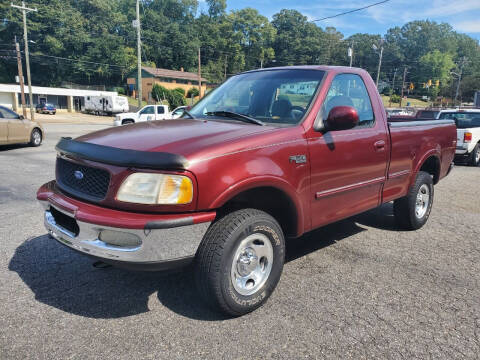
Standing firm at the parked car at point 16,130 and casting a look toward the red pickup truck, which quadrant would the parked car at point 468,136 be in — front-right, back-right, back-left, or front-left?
front-left

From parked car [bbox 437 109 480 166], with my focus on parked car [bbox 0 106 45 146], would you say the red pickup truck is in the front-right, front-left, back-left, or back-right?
front-left

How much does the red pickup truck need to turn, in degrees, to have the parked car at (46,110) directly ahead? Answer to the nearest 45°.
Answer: approximately 90° to its right

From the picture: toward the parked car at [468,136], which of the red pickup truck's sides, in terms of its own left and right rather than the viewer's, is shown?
back

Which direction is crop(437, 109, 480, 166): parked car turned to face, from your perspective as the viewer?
facing away from the viewer and to the right of the viewer

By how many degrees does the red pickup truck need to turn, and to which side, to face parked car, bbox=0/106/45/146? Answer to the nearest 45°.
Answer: approximately 90° to its right

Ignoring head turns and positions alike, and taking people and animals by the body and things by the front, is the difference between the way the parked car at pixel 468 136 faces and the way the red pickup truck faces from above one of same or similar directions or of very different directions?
very different directions

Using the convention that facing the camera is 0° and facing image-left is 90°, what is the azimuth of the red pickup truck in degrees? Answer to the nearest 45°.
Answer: approximately 45°

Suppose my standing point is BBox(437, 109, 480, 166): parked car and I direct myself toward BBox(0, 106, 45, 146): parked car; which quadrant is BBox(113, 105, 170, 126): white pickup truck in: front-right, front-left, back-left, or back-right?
front-right
